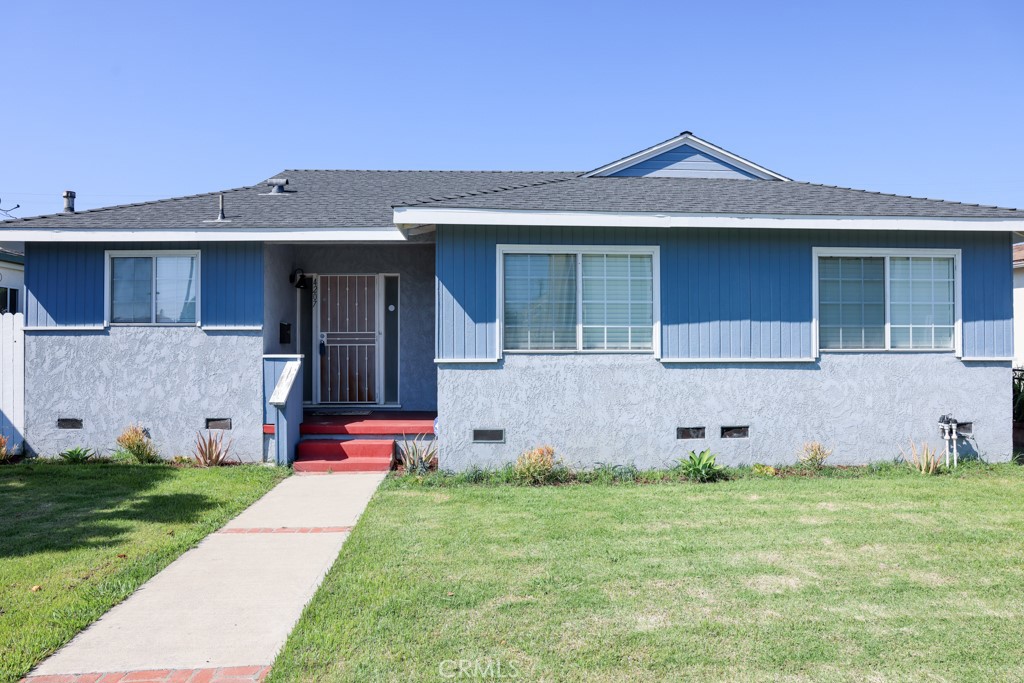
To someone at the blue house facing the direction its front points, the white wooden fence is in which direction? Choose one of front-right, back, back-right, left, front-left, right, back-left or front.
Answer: right

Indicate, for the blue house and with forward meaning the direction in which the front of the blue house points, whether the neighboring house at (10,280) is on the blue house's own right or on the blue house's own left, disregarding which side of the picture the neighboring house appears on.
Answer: on the blue house's own right

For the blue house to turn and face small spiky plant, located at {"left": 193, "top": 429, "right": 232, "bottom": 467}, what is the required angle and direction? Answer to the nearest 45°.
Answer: approximately 90° to its right

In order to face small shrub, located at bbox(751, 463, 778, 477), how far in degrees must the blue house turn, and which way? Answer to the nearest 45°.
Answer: approximately 90° to its left

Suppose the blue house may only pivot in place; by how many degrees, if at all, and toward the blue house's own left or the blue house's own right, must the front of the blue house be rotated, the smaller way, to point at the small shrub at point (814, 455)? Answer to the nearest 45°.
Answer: approximately 90° to the blue house's own left

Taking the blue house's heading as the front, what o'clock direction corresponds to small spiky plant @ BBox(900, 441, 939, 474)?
The small spiky plant is roughly at 9 o'clock from the blue house.

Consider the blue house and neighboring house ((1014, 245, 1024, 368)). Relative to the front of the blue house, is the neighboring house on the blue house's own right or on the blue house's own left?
on the blue house's own left

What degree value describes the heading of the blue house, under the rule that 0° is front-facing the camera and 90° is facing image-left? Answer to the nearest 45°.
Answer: approximately 0°
